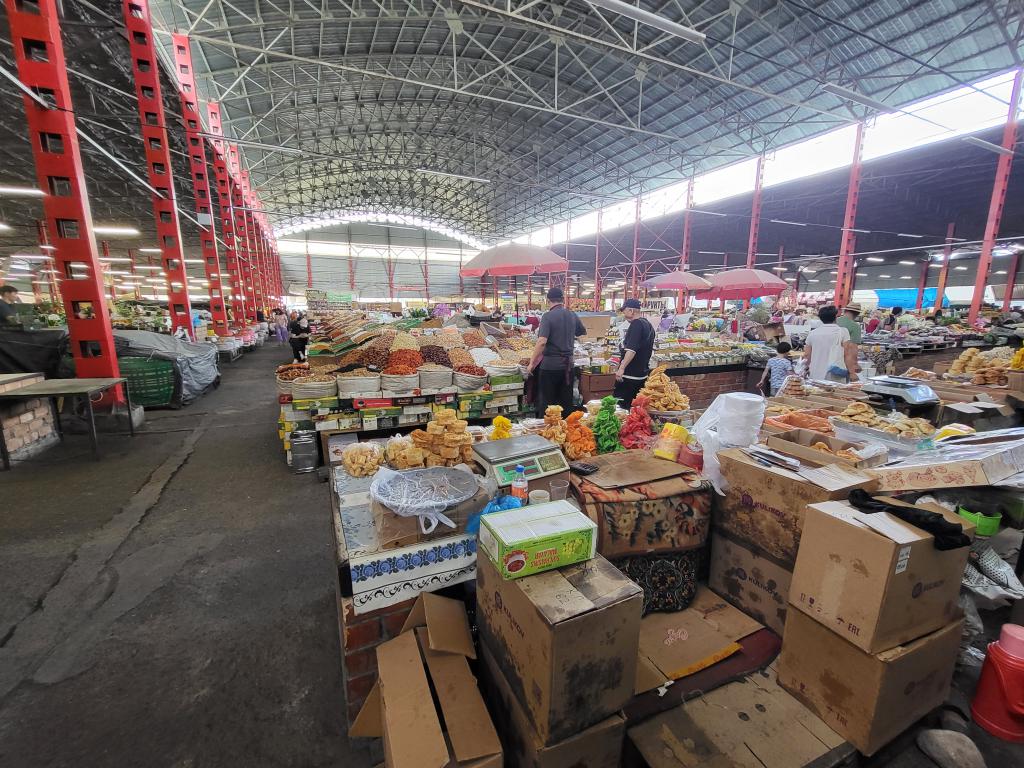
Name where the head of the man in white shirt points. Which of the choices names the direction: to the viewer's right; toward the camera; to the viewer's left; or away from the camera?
away from the camera

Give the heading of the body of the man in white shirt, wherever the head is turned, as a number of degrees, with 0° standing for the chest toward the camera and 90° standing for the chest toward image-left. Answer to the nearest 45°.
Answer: approximately 180°

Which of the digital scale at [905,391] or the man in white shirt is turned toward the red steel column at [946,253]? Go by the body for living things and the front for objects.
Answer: the man in white shirt

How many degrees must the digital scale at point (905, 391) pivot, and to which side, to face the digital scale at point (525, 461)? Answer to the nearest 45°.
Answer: approximately 90° to its right

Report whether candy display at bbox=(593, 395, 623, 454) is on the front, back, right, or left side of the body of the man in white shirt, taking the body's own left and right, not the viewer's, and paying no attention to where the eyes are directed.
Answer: back

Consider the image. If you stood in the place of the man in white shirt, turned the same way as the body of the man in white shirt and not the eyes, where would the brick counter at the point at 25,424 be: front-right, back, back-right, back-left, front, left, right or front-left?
back-left

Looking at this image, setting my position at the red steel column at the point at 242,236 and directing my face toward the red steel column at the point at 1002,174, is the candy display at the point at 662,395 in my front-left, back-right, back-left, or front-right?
front-right

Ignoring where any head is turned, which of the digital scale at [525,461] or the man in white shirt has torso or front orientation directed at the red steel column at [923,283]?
the man in white shirt

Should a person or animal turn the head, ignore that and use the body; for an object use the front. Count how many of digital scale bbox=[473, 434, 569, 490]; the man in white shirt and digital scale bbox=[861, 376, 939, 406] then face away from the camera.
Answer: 1

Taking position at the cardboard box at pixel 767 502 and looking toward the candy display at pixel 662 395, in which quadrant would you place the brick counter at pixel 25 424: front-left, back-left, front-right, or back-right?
front-left

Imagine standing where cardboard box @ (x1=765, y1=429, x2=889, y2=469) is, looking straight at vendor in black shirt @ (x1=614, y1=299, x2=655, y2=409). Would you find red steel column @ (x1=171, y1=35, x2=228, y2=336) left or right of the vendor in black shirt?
left

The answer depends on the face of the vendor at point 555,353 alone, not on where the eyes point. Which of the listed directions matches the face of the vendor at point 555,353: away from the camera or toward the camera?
away from the camera
